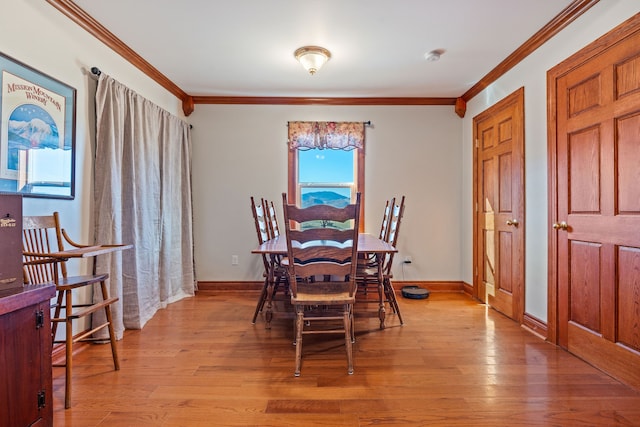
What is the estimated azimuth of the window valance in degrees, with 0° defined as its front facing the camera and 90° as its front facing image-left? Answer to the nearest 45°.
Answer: approximately 0°

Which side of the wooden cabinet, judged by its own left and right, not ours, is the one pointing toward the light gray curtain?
left

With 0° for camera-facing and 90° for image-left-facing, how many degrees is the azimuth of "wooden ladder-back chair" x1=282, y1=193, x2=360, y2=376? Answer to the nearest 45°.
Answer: approximately 180°

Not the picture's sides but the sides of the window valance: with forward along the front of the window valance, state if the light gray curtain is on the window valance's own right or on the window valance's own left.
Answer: on the window valance's own right

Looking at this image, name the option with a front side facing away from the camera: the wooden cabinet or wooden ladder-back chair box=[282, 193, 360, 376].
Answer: the wooden ladder-back chair

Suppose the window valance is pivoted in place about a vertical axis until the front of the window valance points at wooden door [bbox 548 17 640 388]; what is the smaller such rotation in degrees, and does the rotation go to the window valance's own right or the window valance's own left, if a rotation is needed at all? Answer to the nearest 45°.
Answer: approximately 45° to the window valance's own left

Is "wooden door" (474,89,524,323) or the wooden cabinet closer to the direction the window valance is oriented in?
the wooden cabinet

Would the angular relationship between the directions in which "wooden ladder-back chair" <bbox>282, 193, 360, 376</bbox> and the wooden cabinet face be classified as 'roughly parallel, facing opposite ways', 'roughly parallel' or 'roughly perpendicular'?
roughly perpendicular

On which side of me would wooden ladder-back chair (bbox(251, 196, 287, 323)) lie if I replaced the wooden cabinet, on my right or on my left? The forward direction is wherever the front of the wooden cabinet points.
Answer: on my left

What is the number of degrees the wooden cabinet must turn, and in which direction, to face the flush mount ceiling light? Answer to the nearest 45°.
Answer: approximately 45° to its left

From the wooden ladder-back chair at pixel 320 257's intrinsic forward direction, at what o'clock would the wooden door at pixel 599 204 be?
The wooden door is roughly at 3 o'clock from the wooden ladder-back chair.

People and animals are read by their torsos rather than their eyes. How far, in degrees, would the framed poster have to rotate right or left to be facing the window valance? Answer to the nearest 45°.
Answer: approximately 45° to its left

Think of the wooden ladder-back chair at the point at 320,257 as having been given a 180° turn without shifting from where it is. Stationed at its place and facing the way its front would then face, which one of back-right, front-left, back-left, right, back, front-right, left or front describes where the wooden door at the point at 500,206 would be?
back-left

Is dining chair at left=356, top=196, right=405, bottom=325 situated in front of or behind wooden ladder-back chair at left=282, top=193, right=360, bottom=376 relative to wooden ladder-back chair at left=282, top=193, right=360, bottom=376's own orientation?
in front

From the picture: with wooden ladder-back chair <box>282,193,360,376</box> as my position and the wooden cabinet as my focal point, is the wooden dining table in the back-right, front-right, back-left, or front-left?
back-right

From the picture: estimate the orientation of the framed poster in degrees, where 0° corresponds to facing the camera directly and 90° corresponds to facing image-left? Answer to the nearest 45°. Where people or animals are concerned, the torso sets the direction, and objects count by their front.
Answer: approximately 315°

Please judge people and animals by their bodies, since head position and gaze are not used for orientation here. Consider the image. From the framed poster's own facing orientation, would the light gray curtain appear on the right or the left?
on its left

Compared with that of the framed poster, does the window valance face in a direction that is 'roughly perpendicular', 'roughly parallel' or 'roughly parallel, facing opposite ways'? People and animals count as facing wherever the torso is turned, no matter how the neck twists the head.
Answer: roughly perpendicular
